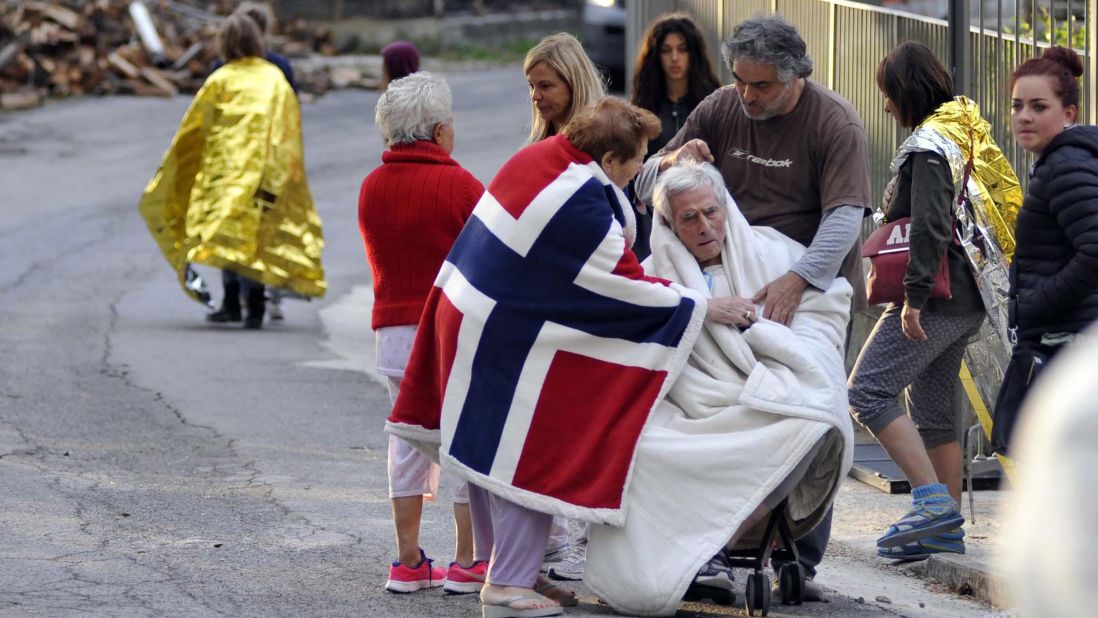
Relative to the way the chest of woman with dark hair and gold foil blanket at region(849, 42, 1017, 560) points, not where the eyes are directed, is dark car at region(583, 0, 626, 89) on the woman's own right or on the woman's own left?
on the woman's own right

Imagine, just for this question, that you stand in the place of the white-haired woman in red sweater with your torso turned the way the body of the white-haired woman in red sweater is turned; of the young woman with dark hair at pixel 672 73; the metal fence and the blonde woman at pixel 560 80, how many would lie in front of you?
3

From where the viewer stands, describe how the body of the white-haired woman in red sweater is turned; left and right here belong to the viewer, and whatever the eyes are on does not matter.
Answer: facing away from the viewer and to the right of the viewer

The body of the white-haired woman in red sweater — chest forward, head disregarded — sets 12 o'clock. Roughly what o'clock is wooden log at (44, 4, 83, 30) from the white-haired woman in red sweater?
The wooden log is roughly at 10 o'clock from the white-haired woman in red sweater.

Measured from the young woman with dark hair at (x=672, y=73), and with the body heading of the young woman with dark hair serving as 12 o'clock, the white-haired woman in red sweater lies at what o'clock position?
The white-haired woman in red sweater is roughly at 1 o'clock from the young woman with dark hair.

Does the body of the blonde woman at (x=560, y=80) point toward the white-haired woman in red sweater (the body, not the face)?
yes

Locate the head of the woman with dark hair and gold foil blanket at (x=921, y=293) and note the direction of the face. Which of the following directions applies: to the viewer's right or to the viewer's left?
to the viewer's left

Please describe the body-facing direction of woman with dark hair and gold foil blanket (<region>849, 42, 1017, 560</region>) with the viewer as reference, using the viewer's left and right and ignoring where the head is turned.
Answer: facing to the left of the viewer

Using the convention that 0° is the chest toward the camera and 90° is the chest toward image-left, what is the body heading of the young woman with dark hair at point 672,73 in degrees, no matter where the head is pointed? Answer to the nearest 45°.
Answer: approximately 0°

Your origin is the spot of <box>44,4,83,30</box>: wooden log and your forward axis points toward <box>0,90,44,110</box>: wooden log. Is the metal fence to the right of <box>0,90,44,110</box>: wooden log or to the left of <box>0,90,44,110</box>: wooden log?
left

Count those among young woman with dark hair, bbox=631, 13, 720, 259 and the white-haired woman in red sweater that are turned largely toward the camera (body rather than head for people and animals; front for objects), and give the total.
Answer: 1
